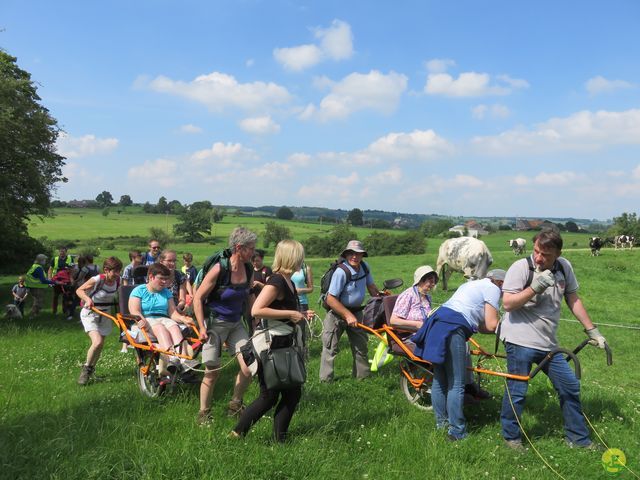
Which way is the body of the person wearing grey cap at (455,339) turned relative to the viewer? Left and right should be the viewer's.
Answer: facing away from the viewer and to the right of the viewer

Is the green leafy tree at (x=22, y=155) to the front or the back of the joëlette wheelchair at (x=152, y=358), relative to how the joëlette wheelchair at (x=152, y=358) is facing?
to the back
